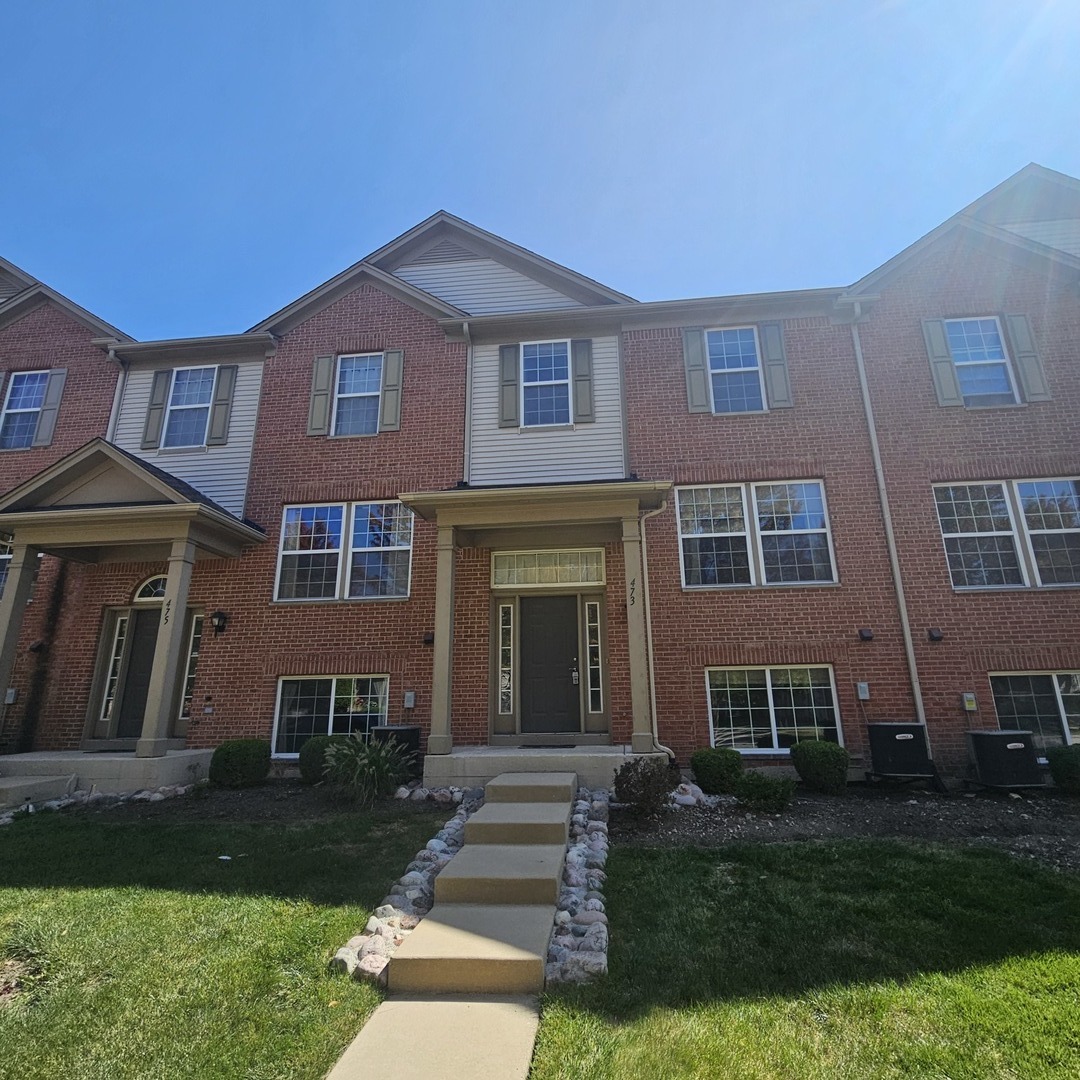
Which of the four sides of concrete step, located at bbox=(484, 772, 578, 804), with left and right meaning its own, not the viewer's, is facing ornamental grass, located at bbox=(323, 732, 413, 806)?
right

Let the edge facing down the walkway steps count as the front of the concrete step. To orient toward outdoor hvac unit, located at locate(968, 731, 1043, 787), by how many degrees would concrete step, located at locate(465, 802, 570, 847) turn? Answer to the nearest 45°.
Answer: approximately 90° to its left

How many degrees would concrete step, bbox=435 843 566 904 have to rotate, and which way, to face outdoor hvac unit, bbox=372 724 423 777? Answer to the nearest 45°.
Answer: approximately 180°

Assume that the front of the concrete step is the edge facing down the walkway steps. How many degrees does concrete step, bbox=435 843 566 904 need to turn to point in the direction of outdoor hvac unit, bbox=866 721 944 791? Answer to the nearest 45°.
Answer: approximately 135° to its left

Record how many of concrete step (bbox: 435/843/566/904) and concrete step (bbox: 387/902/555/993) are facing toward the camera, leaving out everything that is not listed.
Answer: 2

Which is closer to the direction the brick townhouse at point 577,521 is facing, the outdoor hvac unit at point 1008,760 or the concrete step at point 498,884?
the concrete step

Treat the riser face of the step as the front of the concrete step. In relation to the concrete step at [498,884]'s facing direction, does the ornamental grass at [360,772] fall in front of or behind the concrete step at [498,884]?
behind

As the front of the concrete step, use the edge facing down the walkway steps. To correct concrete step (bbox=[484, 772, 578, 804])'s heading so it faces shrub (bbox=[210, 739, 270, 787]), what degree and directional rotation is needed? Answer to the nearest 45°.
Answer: approximately 135° to its right

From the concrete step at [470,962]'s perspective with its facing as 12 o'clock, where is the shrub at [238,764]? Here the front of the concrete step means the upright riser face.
The shrub is roughly at 5 o'clock from the concrete step.

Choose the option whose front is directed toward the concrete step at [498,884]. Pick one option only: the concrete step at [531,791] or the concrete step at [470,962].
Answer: the concrete step at [531,791]

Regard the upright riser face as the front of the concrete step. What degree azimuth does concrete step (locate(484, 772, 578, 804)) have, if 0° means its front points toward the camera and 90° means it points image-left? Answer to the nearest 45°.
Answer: approximately 0°

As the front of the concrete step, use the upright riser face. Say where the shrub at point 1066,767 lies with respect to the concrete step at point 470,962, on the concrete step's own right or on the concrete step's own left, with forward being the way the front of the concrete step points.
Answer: on the concrete step's own left
